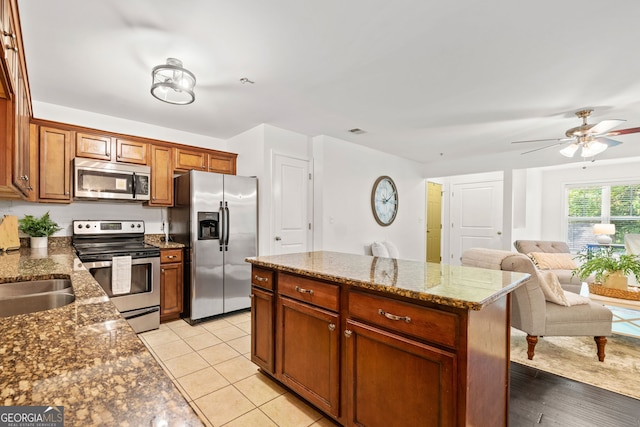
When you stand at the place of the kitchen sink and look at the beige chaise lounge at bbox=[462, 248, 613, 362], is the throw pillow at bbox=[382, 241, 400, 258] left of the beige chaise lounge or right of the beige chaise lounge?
left

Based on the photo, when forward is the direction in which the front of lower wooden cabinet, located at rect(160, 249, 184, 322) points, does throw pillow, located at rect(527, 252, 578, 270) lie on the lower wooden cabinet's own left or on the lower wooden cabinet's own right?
on the lower wooden cabinet's own left

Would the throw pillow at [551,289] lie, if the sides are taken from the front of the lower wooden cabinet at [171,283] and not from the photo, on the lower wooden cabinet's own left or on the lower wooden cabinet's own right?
on the lower wooden cabinet's own left

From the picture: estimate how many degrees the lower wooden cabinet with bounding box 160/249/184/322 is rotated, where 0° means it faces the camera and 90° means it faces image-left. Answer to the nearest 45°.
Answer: approximately 0°

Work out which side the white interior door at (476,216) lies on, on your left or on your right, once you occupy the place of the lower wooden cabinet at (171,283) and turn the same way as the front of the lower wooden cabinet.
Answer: on your left

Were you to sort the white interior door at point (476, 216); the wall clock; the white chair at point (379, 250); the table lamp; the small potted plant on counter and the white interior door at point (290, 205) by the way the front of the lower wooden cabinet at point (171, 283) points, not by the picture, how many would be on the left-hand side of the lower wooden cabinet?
5

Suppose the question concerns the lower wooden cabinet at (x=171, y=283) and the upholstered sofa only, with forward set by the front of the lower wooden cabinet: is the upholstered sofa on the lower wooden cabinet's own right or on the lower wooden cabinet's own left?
on the lower wooden cabinet's own left

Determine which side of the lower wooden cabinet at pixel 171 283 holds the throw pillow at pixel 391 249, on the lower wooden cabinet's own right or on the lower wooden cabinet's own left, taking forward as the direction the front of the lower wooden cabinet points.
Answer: on the lower wooden cabinet's own left

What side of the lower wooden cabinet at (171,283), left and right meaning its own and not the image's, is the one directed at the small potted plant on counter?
right
